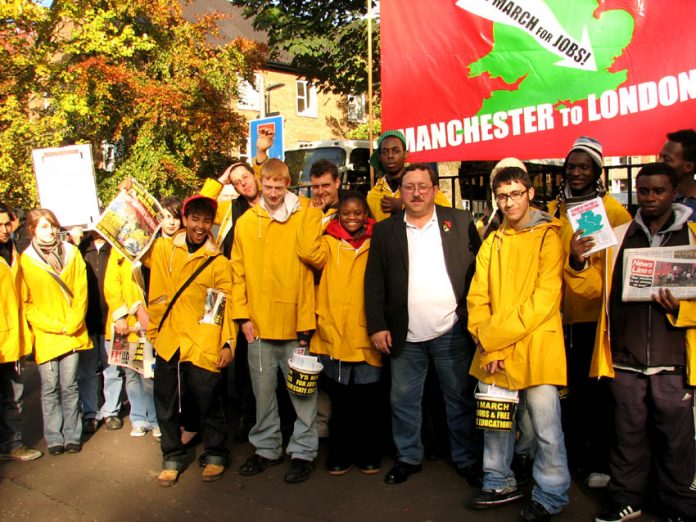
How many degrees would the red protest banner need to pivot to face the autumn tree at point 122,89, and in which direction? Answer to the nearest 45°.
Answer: approximately 135° to its right

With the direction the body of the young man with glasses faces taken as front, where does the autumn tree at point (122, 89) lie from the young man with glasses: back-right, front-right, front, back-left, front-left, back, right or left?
right

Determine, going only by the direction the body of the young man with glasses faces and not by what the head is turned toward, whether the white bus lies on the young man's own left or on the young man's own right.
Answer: on the young man's own right

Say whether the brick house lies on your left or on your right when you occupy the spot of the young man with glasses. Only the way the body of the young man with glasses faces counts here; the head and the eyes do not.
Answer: on your right

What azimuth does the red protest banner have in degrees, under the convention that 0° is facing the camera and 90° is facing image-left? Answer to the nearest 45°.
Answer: approximately 0°

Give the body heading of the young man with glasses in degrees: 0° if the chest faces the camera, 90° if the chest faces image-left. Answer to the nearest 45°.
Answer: approximately 45°

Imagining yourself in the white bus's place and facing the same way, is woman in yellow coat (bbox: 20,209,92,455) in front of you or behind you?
in front

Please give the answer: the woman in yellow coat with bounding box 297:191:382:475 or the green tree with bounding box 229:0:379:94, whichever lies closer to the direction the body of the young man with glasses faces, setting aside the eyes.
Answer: the woman in yellow coat
